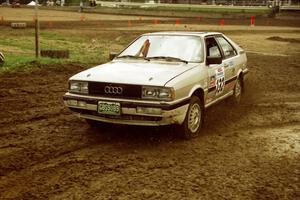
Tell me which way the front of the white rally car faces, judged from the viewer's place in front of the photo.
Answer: facing the viewer and to the left of the viewer
